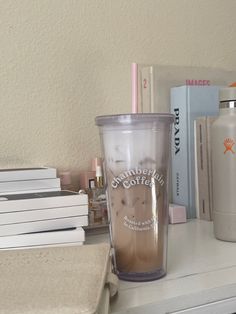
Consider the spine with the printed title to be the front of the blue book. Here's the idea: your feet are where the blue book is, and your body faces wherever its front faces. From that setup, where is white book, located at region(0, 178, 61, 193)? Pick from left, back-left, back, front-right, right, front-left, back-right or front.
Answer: right

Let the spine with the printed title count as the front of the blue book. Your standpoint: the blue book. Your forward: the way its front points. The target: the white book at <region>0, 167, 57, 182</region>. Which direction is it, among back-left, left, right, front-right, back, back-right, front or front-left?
right
